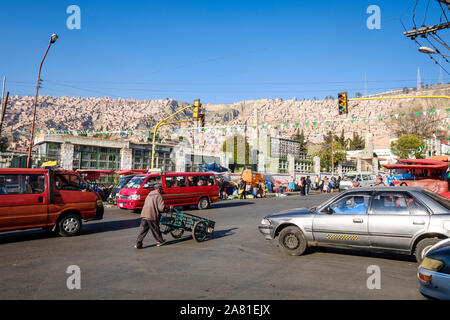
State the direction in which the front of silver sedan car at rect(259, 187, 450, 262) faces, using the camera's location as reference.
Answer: facing to the left of the viewer

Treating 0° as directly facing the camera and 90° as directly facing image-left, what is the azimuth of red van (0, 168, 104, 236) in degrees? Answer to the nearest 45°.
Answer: approximately 270°

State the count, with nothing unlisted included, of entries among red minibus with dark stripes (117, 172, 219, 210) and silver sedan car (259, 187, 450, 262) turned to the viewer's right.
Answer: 0

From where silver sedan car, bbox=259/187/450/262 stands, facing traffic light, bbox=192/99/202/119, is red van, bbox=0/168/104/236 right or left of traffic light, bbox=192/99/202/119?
left

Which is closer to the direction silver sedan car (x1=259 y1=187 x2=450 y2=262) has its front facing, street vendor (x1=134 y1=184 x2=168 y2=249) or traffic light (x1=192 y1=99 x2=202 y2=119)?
the street vendor

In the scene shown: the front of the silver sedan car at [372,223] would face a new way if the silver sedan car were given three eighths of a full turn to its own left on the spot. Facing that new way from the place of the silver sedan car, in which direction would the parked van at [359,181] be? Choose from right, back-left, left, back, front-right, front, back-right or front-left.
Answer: back-left

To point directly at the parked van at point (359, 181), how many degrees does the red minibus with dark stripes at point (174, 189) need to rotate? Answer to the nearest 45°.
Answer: approximately 180°

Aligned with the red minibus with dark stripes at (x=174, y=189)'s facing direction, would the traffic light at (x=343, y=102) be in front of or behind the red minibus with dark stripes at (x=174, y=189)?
behind

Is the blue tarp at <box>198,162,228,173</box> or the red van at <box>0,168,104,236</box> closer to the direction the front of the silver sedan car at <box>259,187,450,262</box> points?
the red van

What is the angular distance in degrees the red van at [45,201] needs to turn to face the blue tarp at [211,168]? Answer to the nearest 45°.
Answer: approximately 45° to its left

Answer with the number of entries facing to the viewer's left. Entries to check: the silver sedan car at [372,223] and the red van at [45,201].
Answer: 1
